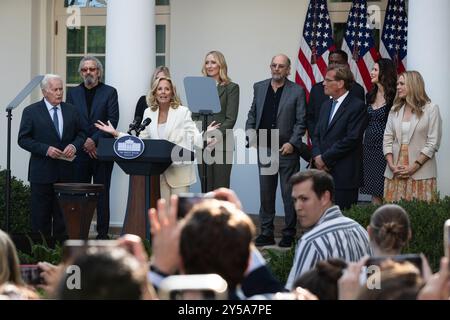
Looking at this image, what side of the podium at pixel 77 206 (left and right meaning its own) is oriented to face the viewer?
front

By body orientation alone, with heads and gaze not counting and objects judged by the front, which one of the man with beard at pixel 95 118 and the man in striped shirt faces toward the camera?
the man with beard

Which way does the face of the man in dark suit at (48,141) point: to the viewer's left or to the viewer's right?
to the viewer's right

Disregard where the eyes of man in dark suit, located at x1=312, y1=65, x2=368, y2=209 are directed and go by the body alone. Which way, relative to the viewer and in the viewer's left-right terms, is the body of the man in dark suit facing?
facing the viewer and to the left of the viewer

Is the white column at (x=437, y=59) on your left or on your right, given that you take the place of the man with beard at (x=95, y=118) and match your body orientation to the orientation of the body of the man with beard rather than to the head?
on your left

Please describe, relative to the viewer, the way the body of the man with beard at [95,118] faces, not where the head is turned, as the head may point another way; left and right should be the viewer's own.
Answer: facing the viewer

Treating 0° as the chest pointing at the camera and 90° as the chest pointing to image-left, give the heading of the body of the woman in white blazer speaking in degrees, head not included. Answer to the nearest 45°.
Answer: approximately 45°

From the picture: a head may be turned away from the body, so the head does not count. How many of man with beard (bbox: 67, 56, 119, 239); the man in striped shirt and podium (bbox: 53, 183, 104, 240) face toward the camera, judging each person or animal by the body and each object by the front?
2

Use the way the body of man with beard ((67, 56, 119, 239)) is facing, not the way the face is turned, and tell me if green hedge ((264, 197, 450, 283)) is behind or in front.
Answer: in front

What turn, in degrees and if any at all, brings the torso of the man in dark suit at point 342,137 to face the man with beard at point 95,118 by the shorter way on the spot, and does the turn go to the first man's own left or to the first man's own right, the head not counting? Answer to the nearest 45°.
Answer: approximately 45° to the first man's own right

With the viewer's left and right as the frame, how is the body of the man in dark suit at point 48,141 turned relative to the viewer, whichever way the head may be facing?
facing the viewer and to the right of the viewer

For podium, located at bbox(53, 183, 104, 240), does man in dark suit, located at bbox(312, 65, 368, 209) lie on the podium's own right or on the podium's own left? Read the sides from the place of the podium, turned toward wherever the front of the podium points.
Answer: on the podium's own left

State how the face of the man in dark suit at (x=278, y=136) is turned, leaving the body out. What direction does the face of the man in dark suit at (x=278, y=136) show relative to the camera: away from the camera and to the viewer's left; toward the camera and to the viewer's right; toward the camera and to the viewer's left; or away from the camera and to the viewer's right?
toward the camera and to the viewer's left
